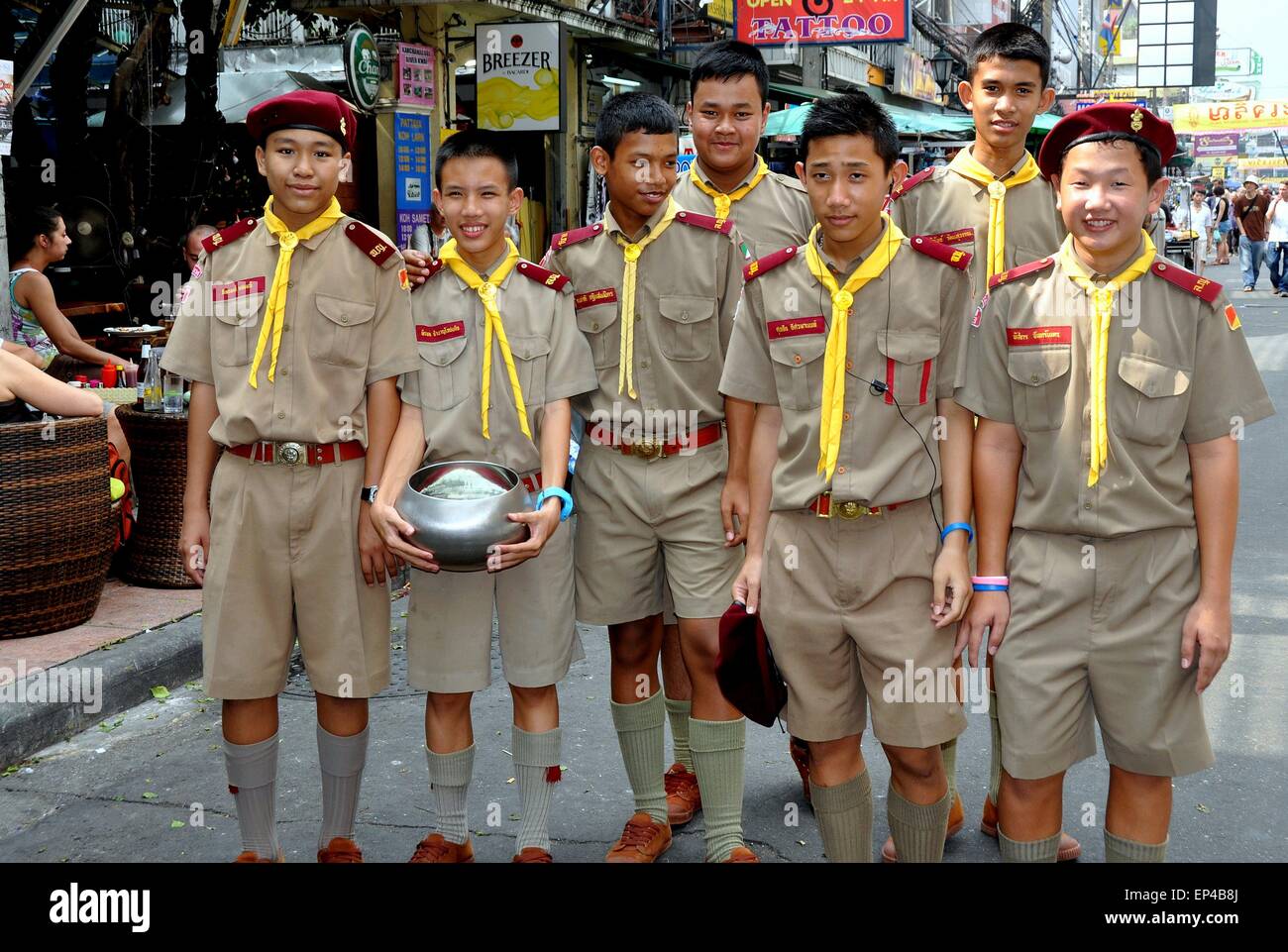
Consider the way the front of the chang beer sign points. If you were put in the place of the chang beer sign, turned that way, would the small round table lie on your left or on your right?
on your right

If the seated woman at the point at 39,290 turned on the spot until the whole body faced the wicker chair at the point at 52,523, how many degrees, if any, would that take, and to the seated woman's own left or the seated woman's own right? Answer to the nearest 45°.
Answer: approximately 90° to the seated woman's own right

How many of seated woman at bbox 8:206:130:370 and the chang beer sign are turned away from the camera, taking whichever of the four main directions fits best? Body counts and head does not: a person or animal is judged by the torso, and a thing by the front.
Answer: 0

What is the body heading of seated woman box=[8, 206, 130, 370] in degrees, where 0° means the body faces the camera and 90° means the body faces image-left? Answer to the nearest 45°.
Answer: approximately 270°

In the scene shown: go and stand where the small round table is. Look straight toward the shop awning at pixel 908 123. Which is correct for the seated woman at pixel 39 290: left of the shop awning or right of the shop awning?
left

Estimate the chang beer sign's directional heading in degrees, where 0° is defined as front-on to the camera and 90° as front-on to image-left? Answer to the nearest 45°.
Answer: approximately 315°

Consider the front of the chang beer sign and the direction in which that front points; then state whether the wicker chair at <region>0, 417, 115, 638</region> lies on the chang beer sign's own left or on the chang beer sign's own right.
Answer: on the chang beer sign's own right

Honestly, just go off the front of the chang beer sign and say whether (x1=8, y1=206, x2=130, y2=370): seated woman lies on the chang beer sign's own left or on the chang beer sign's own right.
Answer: on the chang beer sign's own right

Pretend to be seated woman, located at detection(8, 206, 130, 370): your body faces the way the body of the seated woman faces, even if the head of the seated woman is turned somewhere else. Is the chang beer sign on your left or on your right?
on your left

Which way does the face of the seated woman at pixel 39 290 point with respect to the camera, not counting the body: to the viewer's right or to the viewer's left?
to the viewer's right

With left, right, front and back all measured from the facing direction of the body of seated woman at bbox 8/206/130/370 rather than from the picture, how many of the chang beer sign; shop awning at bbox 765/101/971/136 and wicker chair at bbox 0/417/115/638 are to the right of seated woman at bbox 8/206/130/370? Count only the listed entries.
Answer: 1
